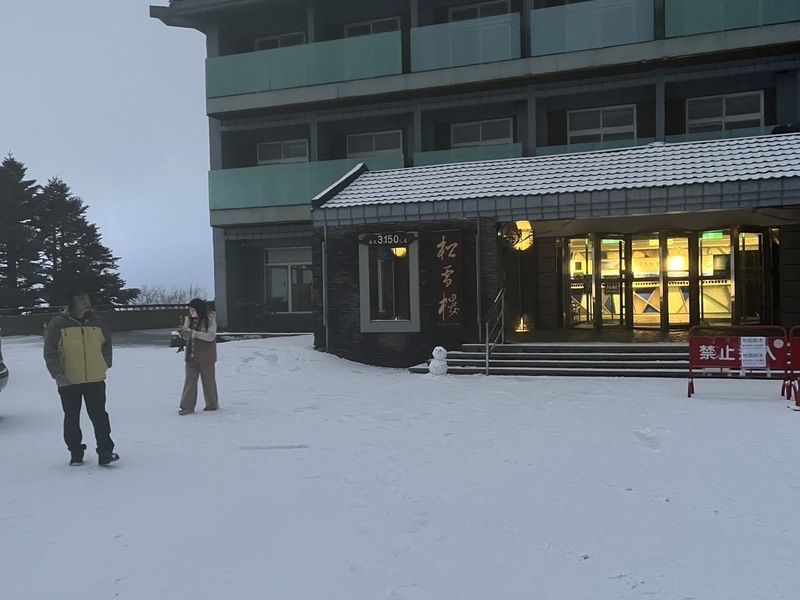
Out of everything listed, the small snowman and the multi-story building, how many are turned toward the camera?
2

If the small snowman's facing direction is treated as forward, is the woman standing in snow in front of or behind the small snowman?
in front

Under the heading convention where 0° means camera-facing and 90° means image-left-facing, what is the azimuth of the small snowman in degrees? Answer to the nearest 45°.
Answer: approximately 0°

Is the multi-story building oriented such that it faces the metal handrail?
yes

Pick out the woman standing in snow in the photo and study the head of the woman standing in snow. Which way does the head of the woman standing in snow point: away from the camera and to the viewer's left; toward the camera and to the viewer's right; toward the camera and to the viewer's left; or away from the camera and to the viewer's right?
toward the camera and to the viewer's left

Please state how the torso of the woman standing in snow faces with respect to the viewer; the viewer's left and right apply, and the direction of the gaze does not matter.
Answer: facing the viewer and to the left of the viewer

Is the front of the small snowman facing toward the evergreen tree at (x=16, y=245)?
no

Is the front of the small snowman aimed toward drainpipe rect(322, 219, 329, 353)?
no

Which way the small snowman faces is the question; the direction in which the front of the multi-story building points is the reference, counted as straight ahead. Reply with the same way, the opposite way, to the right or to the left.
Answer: the same way

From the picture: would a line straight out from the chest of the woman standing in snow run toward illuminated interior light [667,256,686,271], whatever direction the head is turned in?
no

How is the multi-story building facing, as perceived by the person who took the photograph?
facing the viewer

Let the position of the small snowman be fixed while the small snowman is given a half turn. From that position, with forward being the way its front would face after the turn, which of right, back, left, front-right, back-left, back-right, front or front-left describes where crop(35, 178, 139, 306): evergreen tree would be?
front-left

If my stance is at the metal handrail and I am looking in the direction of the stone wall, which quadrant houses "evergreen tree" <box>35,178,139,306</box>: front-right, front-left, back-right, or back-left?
front-right
